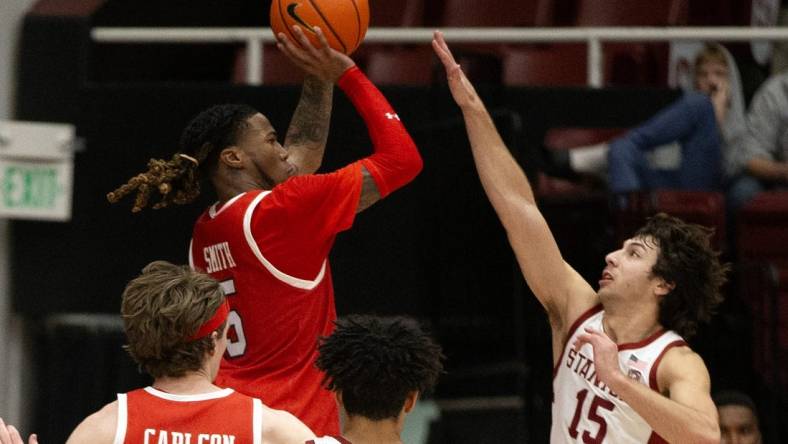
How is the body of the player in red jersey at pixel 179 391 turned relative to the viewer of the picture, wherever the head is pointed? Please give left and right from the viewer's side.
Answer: facing away from the viewer

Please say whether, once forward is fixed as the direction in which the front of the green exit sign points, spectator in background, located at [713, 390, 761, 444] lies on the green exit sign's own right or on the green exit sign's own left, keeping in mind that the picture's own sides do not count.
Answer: on the green exit sign's own left

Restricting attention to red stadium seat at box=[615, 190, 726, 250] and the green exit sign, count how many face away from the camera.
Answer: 0

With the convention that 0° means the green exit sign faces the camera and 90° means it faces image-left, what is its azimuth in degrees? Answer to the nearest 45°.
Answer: approximately 0°

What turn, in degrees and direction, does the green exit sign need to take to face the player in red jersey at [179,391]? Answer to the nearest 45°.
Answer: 0° — it already faces them

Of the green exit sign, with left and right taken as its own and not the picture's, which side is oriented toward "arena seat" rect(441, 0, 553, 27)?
left

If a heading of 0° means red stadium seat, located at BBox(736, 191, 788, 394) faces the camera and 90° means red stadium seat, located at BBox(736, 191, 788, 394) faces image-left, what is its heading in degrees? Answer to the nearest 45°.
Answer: approximately 0°

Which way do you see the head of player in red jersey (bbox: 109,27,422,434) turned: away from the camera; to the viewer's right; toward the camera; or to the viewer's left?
to the viewer's right

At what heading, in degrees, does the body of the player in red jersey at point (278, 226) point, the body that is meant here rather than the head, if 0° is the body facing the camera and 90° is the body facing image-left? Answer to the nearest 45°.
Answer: approximately 225°
